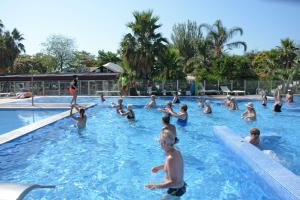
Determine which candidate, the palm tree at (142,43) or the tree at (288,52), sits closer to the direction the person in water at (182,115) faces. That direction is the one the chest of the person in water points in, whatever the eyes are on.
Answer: the palm tree

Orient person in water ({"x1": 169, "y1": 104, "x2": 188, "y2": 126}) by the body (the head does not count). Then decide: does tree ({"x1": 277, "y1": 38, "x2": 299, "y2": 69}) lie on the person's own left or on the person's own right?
on the person's own right

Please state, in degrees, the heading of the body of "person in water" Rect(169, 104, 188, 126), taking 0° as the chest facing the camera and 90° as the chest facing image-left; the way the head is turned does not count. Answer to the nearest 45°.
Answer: approximately 90°

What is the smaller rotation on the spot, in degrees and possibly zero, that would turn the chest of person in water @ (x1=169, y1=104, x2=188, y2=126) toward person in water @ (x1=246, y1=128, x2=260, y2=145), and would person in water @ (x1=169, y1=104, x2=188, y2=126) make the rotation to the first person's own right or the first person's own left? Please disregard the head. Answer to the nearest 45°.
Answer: approximately 135° to the first person's own left

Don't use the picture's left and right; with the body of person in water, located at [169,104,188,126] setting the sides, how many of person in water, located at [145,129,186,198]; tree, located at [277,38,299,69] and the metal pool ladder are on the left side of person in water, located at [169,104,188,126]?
2

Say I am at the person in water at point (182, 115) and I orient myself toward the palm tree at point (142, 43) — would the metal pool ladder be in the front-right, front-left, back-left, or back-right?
back-left

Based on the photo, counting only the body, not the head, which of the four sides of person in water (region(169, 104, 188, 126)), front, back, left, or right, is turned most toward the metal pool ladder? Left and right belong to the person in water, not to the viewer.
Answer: left

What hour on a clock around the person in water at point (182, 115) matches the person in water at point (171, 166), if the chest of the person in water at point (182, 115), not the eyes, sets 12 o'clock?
the person in water at point (171, 166) is roughly at 9 o'clock from the person in water at point (182, 115).
